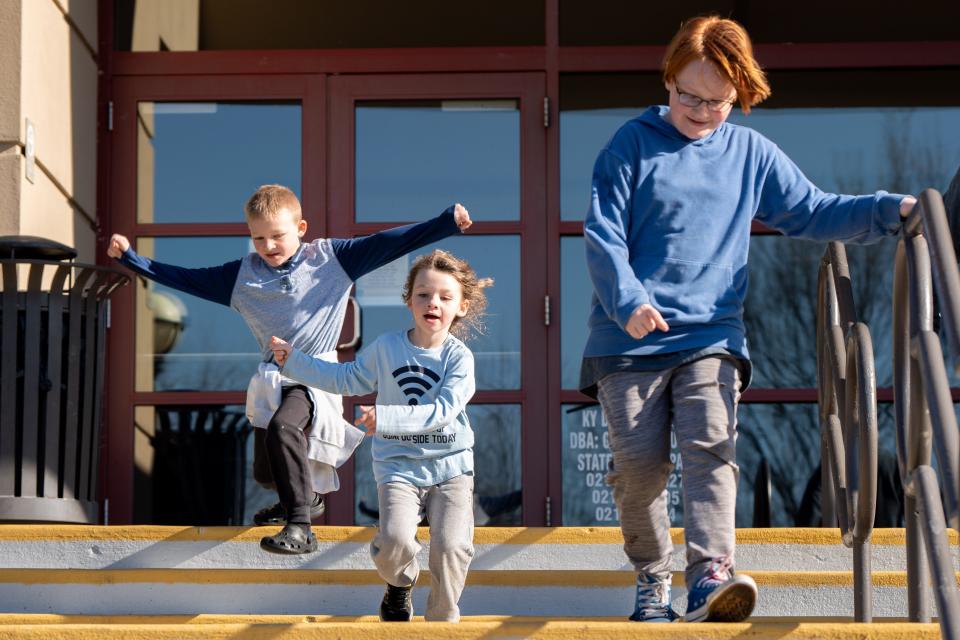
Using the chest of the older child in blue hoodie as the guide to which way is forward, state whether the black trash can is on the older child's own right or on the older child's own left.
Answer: on the older child's own right

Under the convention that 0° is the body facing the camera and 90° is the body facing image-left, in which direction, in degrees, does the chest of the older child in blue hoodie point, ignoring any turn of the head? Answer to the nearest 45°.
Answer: approximately 0°

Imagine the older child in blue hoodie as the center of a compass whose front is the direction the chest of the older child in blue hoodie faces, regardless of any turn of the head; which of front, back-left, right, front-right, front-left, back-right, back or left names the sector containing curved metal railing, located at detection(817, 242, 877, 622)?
back-left
